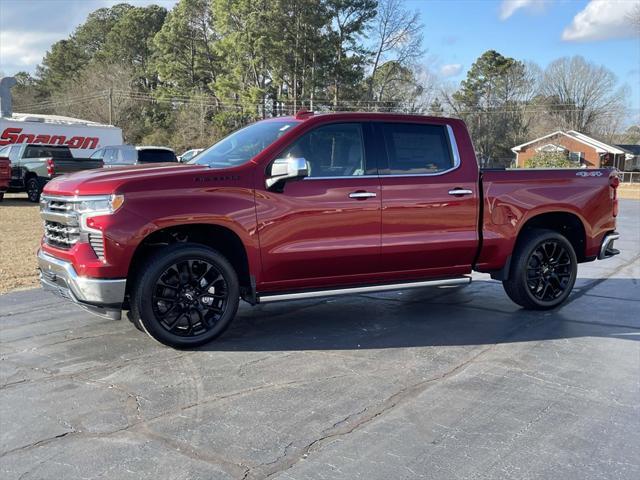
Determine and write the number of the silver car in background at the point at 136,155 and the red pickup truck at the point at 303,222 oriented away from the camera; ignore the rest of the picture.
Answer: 0

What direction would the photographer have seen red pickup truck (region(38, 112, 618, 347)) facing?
facing the viewer and to the left of the viewer

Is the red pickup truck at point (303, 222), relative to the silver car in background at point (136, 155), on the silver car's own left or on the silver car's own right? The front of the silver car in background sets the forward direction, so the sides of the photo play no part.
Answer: on the silver car's own left

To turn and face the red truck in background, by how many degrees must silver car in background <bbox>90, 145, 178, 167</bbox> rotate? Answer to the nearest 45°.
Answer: approximately 45° to its left

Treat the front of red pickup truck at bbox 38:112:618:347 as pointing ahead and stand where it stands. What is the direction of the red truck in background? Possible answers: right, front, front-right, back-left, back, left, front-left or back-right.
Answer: right

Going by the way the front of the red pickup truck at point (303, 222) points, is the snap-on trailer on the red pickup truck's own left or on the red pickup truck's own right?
on the red pickup truck's own right
